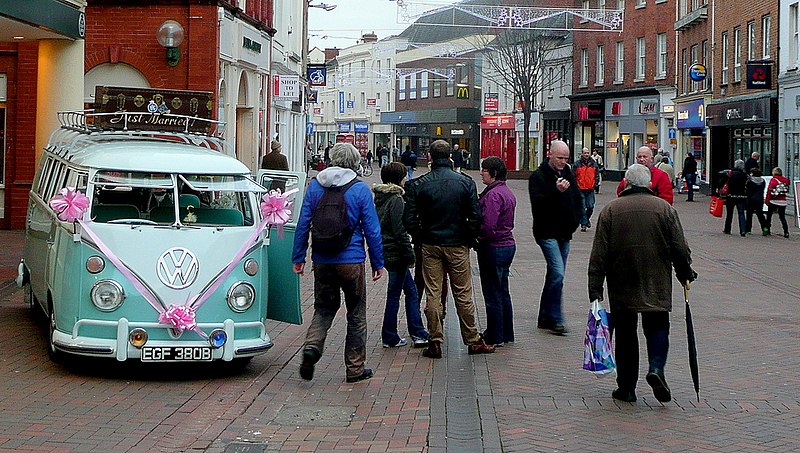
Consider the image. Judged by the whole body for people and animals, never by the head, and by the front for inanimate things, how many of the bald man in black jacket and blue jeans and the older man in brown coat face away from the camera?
1

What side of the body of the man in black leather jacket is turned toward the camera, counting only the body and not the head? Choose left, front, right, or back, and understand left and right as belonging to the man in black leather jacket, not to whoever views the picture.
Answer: back

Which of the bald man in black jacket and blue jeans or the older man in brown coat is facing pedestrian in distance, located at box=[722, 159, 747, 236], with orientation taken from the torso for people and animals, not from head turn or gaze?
the older man in brown coat

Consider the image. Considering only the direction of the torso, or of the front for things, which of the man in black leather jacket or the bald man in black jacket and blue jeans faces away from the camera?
the man in black leather jacket

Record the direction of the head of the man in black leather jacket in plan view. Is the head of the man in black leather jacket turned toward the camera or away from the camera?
away from the camera

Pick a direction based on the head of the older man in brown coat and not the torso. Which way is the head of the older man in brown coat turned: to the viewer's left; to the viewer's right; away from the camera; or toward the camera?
away from the camera

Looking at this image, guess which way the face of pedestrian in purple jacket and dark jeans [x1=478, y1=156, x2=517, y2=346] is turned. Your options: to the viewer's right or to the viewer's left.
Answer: to the viewer's left

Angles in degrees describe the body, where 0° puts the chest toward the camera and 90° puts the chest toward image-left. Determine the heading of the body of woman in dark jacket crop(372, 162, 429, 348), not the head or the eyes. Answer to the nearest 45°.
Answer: approximately 225°

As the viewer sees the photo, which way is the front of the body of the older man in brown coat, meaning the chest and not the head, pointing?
away from the camera

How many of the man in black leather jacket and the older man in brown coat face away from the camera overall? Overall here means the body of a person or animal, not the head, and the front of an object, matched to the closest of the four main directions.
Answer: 2

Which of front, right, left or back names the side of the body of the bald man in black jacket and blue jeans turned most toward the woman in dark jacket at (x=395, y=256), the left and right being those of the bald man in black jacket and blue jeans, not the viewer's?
right
